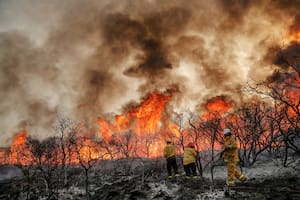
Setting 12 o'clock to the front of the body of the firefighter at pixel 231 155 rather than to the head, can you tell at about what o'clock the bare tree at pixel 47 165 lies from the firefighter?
The bare tree is roughly at 1 o'clock from the firefighter.

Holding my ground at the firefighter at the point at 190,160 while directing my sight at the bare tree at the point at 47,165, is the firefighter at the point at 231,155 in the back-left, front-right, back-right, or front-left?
back-left

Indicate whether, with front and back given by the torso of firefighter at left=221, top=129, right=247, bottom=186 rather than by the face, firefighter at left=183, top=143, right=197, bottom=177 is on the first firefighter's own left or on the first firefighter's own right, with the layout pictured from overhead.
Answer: on the first firefighter's own right

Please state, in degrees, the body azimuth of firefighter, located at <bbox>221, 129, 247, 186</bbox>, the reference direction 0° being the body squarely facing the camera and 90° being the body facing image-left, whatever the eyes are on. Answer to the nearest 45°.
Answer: approximately 90°
